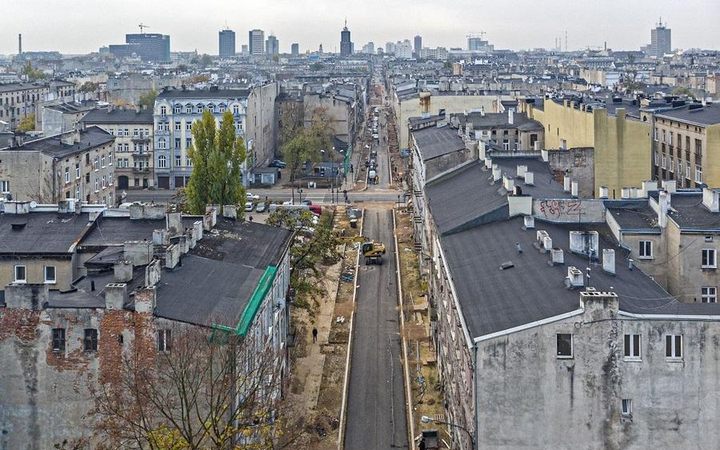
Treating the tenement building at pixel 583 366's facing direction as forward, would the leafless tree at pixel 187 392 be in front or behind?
in front

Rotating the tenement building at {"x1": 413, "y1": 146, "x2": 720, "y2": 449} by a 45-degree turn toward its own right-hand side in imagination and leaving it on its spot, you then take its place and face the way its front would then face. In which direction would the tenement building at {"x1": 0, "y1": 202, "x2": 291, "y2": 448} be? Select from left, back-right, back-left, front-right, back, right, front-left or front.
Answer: front-left

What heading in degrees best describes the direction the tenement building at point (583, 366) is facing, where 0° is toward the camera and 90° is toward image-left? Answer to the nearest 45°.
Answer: approximately 90°
